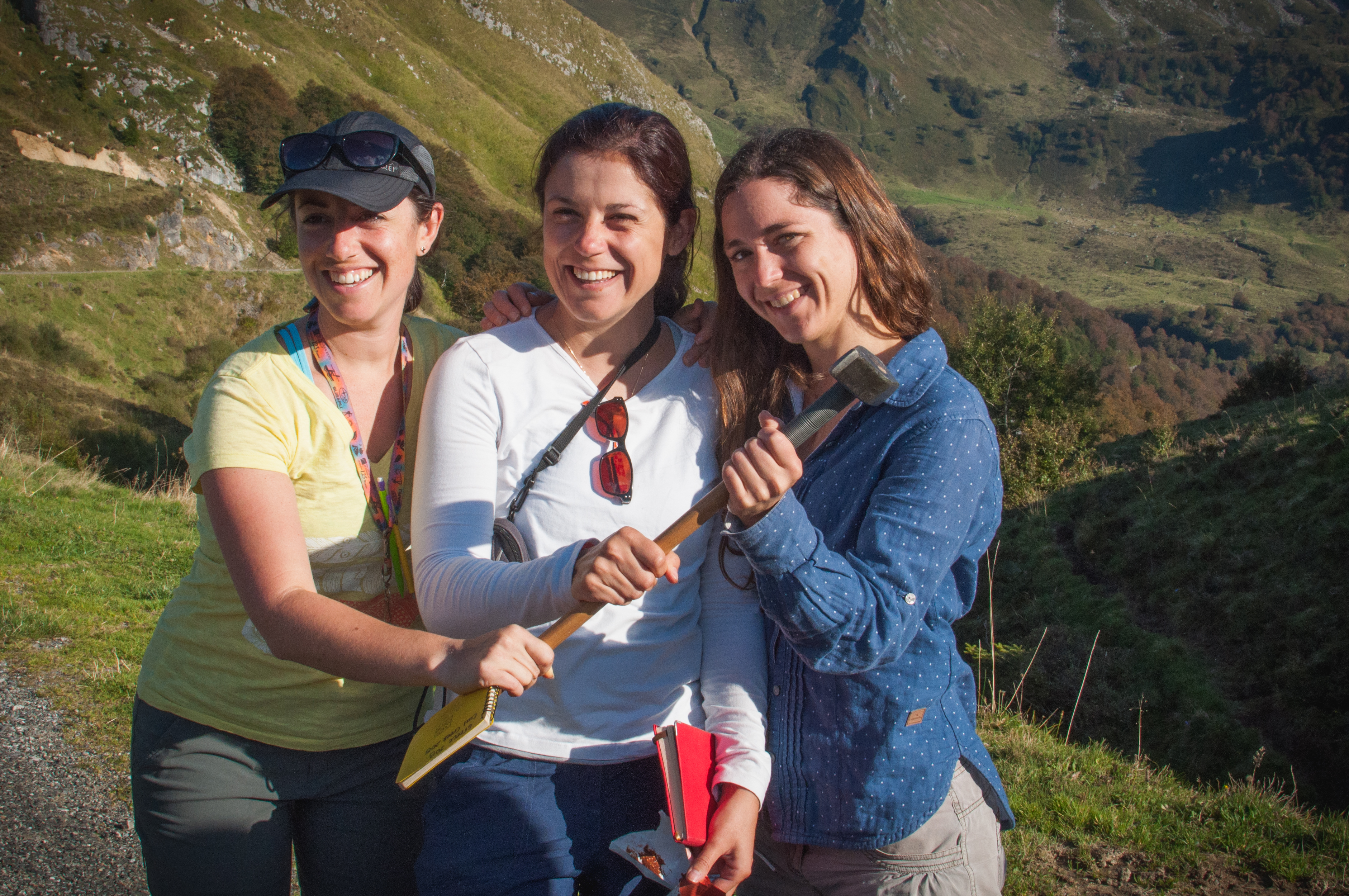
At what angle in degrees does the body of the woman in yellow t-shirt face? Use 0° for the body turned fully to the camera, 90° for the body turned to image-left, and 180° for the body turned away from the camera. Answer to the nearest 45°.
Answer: approximately 315°

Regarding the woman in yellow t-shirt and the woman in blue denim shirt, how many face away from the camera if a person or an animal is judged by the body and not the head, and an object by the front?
0

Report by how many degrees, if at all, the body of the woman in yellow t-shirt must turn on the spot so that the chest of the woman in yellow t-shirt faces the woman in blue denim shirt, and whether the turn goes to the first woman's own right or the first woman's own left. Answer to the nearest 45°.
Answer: approximately 45° to the first woman's own left
